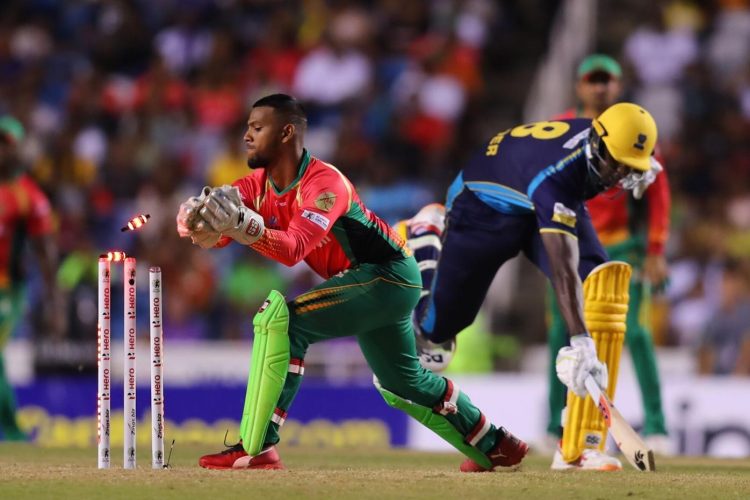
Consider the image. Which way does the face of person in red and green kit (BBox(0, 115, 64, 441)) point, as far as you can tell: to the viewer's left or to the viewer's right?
to the viewer's right

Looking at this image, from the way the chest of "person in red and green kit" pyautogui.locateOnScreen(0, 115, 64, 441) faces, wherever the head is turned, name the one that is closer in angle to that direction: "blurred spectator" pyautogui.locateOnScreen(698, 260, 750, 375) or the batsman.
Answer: the batsman

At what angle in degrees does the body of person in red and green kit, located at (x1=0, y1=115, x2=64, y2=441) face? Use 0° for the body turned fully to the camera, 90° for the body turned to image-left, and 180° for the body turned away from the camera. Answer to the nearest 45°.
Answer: approximately 0°

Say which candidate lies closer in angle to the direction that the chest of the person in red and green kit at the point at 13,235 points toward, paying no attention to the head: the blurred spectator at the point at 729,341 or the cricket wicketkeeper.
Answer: the cricket wicketkeeper
